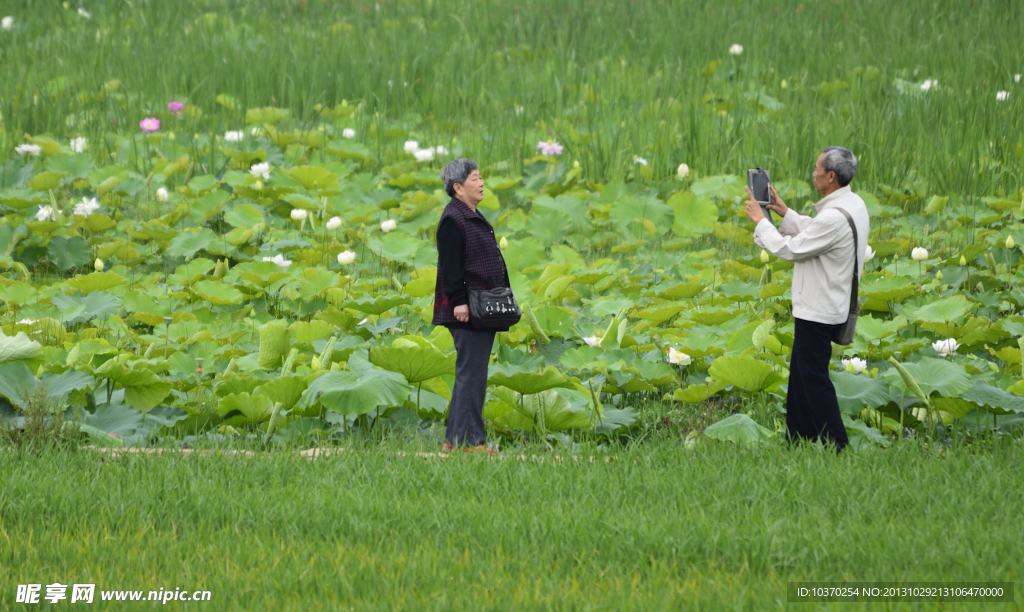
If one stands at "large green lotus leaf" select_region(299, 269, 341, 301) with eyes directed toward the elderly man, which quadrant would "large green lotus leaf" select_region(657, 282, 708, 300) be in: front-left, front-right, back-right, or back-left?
front-left

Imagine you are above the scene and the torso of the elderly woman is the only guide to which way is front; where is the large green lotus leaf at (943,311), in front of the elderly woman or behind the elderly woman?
in front

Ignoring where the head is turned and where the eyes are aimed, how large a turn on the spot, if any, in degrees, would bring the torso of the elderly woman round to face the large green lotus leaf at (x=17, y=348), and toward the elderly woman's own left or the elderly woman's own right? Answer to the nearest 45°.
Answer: approximately 180°

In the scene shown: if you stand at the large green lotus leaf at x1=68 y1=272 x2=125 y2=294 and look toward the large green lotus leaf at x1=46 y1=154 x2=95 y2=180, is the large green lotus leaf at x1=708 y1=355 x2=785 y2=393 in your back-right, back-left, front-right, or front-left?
back-right

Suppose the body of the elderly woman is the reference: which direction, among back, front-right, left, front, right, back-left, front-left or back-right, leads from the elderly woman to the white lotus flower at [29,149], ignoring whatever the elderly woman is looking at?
back-left

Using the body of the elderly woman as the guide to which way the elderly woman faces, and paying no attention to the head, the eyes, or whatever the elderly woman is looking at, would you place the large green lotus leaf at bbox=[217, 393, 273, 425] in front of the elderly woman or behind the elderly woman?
behind

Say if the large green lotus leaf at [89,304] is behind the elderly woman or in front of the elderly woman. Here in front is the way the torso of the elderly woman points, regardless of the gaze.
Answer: behind

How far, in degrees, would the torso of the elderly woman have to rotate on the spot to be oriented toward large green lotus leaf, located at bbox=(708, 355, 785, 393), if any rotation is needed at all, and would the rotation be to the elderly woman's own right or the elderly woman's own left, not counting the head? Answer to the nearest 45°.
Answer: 0° — they already face it

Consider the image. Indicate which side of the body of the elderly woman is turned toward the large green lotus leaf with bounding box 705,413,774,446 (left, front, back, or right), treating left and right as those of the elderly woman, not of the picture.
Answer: front

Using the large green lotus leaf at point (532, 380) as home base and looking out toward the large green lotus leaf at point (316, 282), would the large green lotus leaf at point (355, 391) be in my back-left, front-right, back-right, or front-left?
front-left

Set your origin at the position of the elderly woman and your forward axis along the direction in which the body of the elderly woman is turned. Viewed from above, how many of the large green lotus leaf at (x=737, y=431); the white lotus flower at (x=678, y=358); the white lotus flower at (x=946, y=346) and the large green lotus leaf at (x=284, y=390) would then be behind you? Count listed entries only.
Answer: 1

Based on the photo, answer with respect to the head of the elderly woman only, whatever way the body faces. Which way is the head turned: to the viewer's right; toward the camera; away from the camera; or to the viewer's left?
to the viewer's right

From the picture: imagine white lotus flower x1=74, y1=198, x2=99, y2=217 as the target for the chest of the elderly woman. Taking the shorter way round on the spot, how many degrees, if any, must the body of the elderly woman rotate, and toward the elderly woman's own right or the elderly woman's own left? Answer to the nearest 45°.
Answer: approximately 135° to the elderly woman's own left

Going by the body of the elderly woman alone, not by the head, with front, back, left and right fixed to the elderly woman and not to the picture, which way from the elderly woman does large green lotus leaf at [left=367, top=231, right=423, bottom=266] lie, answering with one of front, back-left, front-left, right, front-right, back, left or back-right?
left

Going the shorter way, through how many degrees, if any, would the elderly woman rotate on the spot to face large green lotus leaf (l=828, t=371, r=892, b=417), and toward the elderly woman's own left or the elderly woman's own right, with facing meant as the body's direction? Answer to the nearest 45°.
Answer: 0° — they already face it

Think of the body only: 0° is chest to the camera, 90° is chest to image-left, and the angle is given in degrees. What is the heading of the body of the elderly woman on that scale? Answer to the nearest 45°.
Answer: approximately 270°
